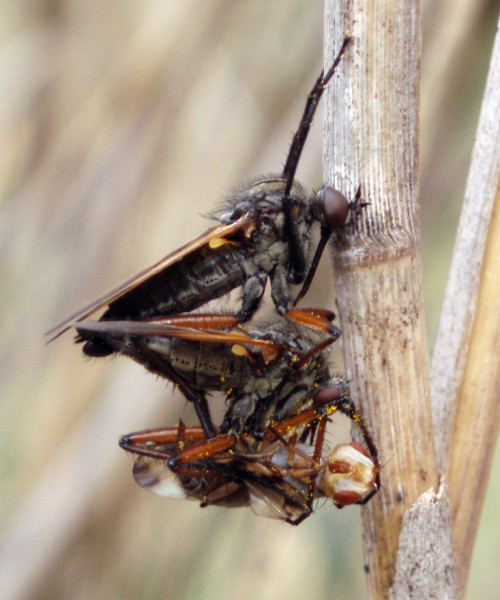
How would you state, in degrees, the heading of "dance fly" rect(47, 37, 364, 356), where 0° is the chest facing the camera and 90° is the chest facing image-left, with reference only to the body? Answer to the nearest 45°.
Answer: approximately 270°

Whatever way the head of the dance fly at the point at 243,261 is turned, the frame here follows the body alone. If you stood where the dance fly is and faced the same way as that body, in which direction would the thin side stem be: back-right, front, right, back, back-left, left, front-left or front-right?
front-right

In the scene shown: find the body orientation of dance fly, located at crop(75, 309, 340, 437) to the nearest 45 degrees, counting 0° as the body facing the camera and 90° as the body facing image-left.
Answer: approximately 270°

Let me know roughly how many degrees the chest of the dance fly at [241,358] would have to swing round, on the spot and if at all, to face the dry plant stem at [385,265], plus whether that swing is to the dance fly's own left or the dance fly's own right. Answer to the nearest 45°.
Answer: approximately 45° to the dance fly's own right
